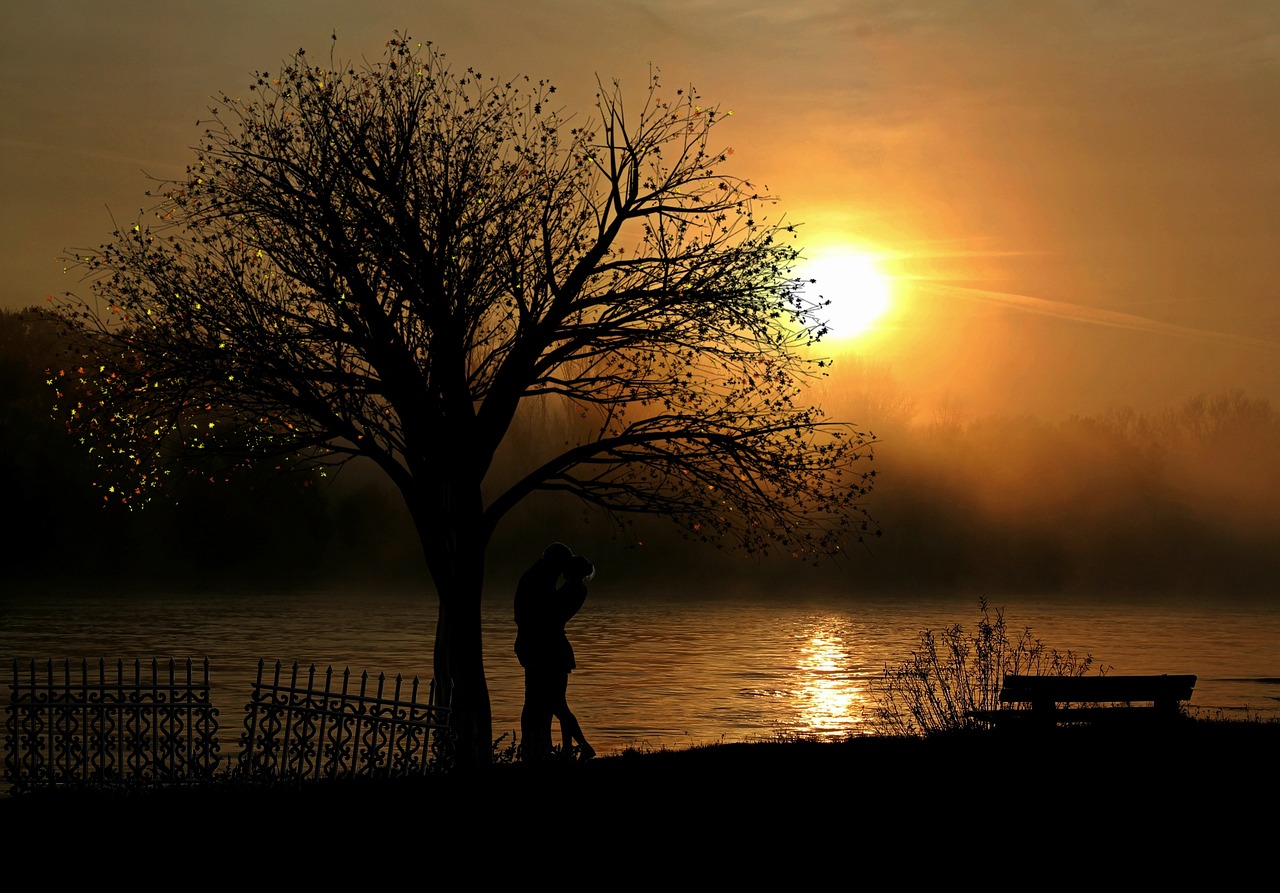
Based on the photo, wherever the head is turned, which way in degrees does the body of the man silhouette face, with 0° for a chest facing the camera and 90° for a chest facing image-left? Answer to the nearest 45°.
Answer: approximately 270°

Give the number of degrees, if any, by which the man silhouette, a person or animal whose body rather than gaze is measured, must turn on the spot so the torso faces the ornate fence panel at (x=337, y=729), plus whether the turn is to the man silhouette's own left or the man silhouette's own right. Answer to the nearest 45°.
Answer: approximately 180°

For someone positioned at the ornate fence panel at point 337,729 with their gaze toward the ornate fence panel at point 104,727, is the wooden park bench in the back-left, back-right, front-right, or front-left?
back-right

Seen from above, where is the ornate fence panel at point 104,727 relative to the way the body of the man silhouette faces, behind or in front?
behind

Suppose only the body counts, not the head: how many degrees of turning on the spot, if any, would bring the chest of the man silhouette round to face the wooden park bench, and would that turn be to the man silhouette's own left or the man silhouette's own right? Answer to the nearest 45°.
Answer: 0° — they already face it

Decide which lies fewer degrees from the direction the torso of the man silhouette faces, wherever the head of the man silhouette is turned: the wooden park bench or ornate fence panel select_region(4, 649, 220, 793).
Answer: the wooden park bench
